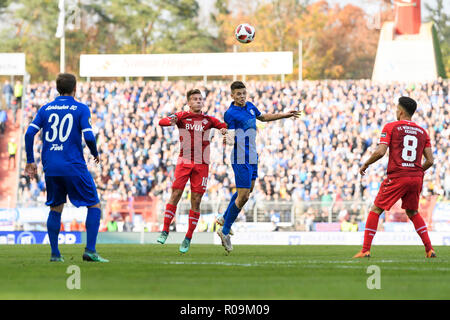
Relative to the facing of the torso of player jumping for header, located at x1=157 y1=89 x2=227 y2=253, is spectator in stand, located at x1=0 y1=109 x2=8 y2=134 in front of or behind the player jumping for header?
behind

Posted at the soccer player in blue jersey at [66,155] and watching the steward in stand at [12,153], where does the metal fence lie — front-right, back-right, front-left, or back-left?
front-right

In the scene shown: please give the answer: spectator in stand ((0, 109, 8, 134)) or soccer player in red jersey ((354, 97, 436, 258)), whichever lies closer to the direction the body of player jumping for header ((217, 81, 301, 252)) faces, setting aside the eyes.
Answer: the soccer player in red jersey

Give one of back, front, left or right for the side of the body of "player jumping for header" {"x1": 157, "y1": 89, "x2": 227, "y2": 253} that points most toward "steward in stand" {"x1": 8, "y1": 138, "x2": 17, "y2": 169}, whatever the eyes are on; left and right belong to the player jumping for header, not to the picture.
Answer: back

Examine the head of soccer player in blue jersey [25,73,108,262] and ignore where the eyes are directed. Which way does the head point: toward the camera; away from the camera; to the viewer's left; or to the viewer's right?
away from the camera

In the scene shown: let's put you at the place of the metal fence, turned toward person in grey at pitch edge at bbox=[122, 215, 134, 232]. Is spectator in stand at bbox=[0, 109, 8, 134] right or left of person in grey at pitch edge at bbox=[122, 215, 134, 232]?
right

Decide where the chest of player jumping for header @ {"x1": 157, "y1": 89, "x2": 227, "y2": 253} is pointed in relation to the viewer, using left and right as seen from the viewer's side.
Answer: facing the viewer

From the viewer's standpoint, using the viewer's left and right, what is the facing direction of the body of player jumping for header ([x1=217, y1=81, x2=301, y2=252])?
facing the viewer and to the right of the viewer

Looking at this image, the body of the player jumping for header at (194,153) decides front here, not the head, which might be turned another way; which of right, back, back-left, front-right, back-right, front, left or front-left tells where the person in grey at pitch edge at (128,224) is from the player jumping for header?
back

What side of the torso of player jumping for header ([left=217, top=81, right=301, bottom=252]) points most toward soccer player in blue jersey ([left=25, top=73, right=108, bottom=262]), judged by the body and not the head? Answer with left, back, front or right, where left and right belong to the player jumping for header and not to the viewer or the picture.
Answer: right
